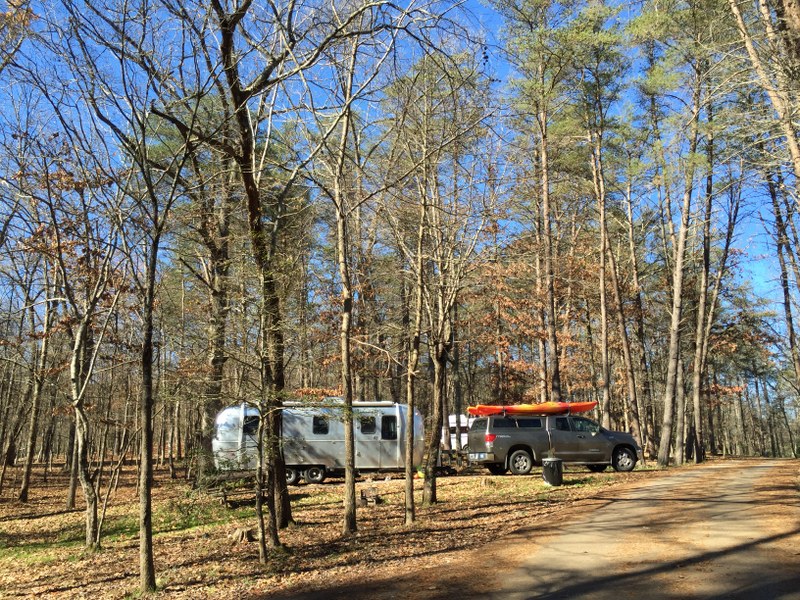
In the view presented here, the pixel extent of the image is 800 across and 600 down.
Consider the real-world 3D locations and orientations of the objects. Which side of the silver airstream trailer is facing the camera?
right

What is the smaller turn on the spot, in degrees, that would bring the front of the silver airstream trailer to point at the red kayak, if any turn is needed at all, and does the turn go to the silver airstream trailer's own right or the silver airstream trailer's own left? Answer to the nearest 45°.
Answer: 0° — it already faces it

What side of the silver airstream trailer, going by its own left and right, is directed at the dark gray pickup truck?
front

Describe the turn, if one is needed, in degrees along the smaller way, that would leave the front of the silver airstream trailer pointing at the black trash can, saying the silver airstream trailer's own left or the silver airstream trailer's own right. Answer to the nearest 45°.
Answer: approximately 45° to the silver airstream trailer's own right
